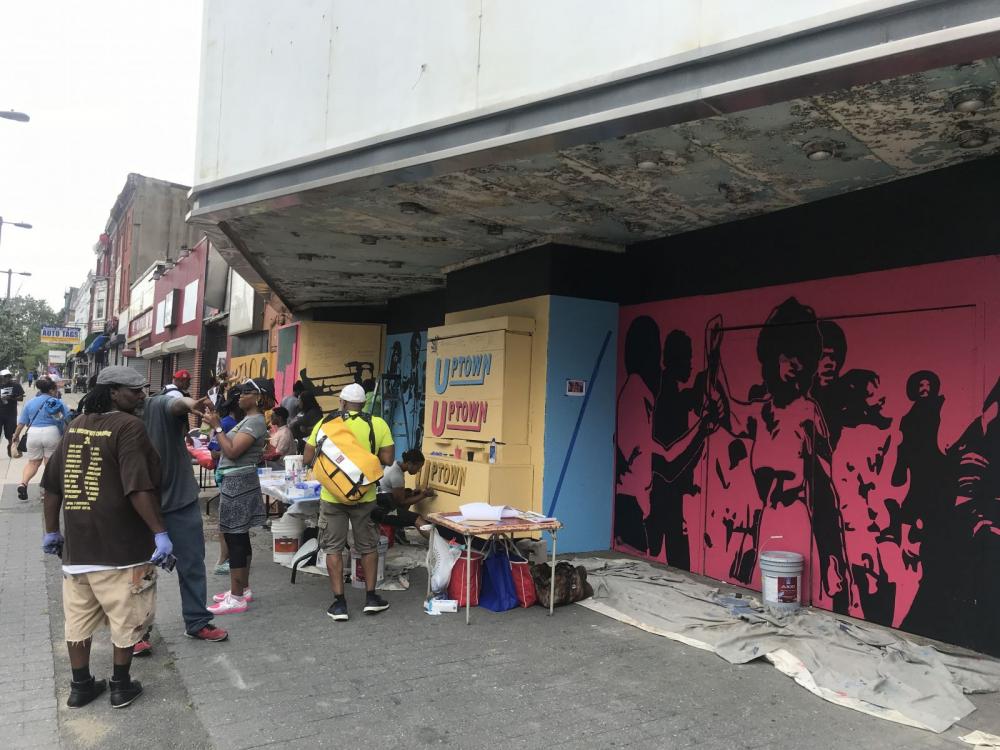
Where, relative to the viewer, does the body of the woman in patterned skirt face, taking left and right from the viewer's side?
facing to the left of the viewer

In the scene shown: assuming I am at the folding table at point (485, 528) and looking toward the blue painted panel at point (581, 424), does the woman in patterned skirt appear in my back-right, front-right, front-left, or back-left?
back-left

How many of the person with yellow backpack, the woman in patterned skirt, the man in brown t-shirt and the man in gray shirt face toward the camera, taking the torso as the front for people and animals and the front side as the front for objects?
0

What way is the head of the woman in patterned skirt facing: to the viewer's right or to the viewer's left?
to the viewer's left

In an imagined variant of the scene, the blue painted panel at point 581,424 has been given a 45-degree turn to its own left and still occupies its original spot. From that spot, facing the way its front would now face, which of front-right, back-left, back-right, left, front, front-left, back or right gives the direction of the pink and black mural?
front

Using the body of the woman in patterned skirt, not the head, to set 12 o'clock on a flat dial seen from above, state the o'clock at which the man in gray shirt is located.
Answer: The man in gray shirt is roughly at 10 o'clock from the woman in patterned skirt.

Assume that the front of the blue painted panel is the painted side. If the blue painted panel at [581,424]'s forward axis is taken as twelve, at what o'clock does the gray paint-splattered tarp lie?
The gray paint-splattered tarp is roughly at 11 o'clock from the blue painted panel.

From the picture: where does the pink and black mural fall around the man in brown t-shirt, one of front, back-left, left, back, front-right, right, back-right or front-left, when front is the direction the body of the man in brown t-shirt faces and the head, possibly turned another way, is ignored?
front-right

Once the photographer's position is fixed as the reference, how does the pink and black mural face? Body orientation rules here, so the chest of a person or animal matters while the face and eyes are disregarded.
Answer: facing the viewer and to the left of the viewer

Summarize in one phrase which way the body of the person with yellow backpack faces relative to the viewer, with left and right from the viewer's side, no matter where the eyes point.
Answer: facing away from the viewer

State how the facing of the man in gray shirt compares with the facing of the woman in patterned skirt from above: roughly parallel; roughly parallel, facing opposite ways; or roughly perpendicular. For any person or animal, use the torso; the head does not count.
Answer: roughly parallel, facing opposite ways

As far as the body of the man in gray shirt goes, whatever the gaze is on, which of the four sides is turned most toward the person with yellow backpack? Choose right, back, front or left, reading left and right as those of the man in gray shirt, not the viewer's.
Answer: front

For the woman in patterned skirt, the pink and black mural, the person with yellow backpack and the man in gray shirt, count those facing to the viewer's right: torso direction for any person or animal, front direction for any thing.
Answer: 1

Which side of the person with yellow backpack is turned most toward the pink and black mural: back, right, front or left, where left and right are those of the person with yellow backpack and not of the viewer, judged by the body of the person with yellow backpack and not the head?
right
